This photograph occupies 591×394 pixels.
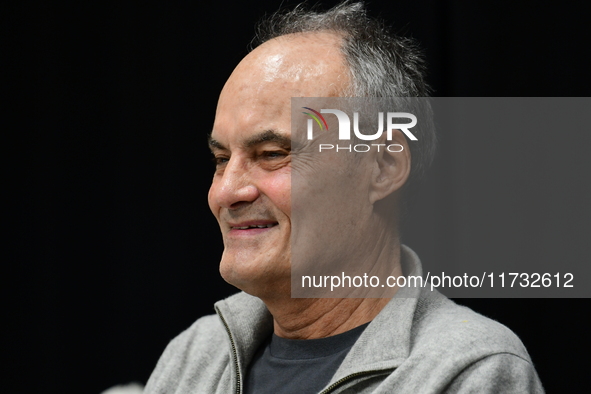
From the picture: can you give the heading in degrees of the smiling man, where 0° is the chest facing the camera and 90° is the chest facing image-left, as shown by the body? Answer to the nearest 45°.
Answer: approximately 45°

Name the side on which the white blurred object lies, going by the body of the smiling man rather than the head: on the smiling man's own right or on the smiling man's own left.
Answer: on the smiling man's own right
